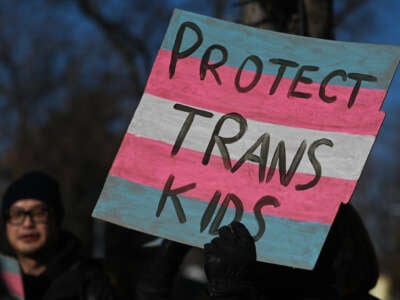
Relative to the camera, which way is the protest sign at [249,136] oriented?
toward the camera

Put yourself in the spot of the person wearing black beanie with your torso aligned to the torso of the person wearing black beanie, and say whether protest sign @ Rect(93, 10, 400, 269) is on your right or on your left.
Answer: on your left

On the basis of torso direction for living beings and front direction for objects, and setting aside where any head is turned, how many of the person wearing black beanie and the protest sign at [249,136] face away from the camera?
0

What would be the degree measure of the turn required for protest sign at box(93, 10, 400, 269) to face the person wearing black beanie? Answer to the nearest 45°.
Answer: approximately 135° to its right
